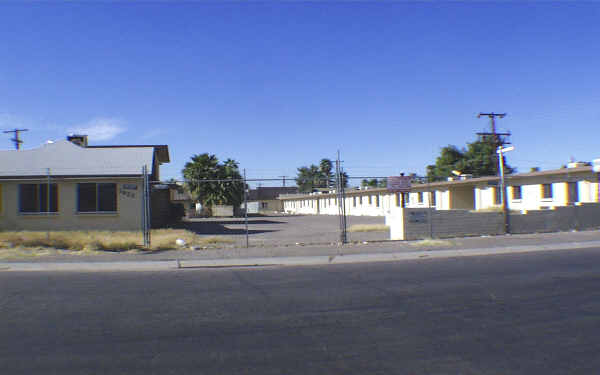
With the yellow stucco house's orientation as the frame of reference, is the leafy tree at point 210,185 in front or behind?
behind

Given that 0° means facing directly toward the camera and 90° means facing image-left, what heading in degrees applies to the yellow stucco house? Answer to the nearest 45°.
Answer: approximately 0°
